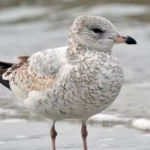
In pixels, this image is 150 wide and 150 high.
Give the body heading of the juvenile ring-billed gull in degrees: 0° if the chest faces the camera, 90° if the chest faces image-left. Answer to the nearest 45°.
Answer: approximately 315°
